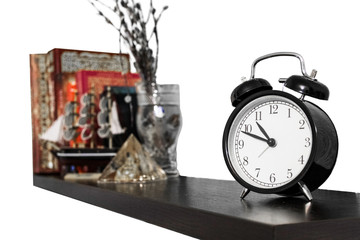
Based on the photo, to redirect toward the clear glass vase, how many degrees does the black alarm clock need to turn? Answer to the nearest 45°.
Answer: approximately 90° to its right

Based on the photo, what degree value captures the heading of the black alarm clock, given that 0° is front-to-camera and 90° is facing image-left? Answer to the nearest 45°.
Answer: approximately 45°

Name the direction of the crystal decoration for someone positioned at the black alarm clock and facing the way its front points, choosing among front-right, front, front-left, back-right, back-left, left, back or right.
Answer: right
